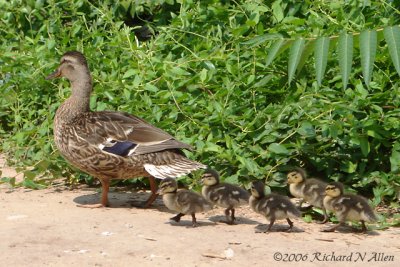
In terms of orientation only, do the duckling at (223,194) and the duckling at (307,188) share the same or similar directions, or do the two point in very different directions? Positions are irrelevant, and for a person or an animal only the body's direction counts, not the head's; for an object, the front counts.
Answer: same or similar directions

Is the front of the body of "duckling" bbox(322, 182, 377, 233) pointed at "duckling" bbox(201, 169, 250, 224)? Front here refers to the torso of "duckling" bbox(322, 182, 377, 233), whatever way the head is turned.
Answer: yes

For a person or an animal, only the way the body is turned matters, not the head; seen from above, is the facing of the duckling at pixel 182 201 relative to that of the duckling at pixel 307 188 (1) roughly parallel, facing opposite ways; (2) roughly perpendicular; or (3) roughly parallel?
roughly parallel

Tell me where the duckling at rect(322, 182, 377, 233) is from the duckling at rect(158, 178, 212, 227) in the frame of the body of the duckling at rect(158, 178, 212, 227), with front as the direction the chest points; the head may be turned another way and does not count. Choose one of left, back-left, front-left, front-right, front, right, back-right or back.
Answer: back

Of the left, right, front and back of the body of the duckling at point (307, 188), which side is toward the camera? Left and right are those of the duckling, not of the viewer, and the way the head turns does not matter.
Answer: left

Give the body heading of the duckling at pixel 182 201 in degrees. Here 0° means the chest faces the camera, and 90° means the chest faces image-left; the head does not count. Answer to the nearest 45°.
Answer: approximately 90°

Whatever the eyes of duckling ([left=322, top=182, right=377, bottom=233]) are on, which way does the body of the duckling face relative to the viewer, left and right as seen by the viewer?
facing to the left of the viewer

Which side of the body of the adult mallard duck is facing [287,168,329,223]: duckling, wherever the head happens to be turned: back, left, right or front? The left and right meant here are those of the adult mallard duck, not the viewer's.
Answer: back

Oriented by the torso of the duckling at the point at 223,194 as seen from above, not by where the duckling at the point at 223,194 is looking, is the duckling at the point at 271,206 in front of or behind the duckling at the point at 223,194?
behind

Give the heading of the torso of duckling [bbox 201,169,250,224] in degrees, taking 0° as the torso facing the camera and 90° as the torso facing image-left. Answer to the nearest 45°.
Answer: approximately 90°

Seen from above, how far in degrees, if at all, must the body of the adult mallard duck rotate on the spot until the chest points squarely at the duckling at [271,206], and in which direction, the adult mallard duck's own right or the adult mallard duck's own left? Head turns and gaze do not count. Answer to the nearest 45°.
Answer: approximately 135° to the adult mallard duck's own left

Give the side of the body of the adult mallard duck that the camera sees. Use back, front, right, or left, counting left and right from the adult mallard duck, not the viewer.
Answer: left

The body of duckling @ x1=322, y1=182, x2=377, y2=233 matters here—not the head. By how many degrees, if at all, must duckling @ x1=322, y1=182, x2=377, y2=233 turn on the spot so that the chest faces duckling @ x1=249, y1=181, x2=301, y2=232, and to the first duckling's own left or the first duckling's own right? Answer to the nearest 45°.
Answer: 0° — it already faces it

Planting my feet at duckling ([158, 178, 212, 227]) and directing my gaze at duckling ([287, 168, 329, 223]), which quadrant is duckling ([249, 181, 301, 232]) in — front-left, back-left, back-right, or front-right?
front-right

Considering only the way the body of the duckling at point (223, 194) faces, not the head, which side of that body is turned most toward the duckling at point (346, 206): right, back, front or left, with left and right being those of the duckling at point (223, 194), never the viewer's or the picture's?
back

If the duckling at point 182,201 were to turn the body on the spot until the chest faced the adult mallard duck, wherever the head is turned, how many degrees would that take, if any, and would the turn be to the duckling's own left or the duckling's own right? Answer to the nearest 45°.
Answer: approximately 45° to the duckling's own right

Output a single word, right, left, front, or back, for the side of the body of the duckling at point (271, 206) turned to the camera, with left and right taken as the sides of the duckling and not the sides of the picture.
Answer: left
